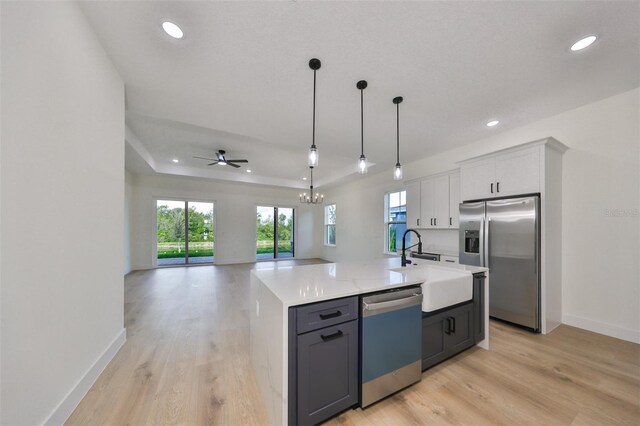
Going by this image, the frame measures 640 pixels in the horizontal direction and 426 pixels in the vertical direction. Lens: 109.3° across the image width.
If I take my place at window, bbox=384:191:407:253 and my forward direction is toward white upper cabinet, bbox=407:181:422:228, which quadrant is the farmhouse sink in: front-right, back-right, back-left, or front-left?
front-right

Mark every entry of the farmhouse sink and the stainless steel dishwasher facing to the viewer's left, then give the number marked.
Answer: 0

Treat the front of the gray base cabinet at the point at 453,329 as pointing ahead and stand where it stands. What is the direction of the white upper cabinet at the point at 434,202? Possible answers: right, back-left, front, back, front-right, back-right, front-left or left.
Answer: back-left

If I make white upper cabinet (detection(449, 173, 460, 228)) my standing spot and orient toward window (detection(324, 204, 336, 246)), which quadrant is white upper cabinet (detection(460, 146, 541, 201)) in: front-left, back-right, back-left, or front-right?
back-left

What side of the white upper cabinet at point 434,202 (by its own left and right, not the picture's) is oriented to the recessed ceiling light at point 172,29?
front

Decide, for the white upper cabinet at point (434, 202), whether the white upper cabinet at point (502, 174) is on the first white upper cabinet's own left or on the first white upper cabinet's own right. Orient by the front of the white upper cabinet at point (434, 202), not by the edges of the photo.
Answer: on the first white upper cabinet's own left

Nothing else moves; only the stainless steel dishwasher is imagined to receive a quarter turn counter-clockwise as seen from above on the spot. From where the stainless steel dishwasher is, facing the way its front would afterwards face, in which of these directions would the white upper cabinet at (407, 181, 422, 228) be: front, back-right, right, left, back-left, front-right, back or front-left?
front-left

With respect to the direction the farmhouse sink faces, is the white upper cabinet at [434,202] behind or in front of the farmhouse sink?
behind

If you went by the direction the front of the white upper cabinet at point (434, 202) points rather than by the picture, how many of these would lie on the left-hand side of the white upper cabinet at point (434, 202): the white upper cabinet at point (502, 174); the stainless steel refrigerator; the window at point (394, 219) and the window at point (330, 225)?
2

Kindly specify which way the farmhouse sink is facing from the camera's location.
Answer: facing the viewer and to the right of the viewer

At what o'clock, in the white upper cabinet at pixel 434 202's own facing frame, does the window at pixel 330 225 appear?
The window is roughly at 3 o'clock from the white upper cabinet.

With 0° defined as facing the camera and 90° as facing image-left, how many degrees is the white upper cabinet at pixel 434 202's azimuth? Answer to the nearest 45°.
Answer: approximately 45°

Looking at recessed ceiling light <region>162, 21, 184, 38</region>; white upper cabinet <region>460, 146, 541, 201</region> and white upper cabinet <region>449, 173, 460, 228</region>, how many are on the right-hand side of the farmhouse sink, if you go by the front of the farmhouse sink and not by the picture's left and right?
1

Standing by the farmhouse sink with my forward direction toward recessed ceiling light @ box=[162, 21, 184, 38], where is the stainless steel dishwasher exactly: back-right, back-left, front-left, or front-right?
front-left

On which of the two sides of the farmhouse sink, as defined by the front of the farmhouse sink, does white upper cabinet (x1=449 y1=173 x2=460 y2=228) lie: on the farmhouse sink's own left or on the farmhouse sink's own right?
on the farmhouse sink's own left
